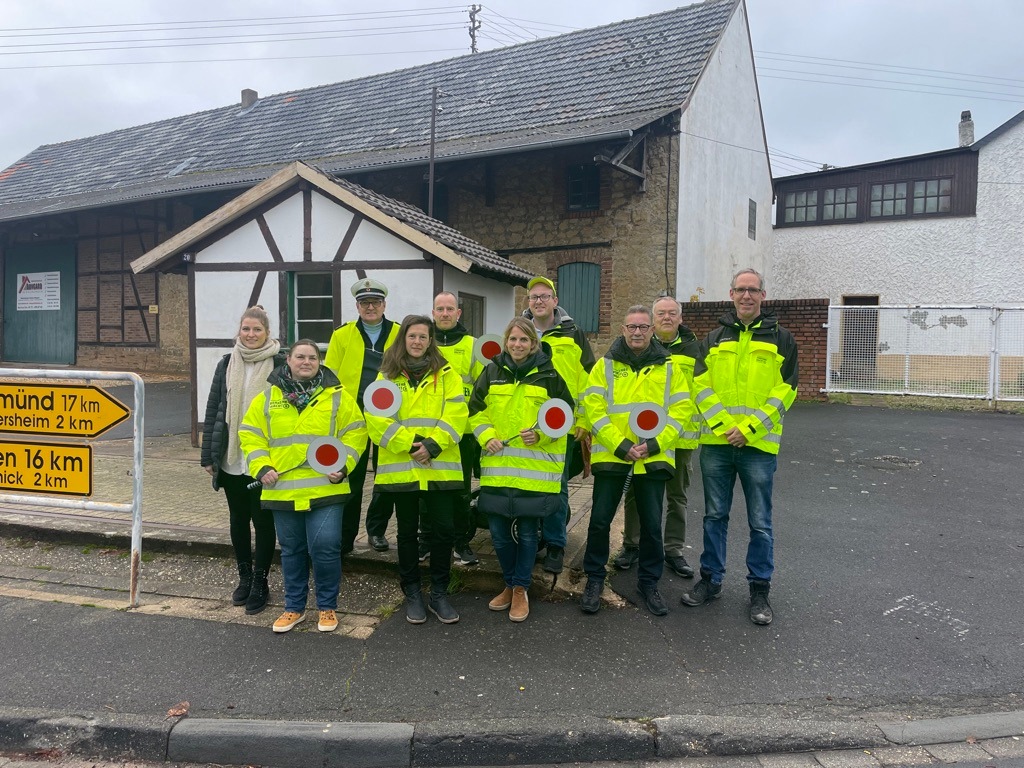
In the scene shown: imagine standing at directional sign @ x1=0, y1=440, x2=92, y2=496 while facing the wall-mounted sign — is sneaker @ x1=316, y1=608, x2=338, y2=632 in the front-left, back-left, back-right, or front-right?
back-right

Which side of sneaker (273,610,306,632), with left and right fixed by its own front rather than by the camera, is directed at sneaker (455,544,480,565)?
back

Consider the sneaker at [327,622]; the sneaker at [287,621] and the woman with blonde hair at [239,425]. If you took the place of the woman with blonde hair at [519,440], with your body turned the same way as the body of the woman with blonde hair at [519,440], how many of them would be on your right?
3

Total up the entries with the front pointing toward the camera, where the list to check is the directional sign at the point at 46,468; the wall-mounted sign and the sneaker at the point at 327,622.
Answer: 3

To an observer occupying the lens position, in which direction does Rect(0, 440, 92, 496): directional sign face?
facing the viewer

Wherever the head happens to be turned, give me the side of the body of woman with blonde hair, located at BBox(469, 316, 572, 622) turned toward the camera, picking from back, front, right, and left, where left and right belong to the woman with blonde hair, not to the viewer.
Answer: front

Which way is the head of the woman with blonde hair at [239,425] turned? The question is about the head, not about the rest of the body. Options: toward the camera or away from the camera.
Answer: toward the camera

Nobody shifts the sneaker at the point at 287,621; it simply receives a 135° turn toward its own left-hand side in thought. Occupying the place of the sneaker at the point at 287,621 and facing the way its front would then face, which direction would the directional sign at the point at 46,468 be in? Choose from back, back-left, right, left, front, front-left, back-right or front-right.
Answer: back-left

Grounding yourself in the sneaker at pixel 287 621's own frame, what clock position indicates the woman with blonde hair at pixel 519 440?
The woman with blonde hair is roughly at 8 o'clock from the sneaker.

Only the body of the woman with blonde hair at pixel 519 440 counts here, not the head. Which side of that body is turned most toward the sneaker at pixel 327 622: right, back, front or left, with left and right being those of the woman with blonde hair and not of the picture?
right

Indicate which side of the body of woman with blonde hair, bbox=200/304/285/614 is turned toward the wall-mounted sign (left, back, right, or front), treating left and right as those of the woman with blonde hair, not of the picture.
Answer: back

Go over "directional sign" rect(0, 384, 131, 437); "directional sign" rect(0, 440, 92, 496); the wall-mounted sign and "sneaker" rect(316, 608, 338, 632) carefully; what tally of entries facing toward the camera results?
4

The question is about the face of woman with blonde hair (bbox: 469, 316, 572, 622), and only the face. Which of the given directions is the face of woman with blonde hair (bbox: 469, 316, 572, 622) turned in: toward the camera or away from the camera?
toward the camera

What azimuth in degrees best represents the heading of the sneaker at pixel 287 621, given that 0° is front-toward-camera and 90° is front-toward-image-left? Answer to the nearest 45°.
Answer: approximately 45°
